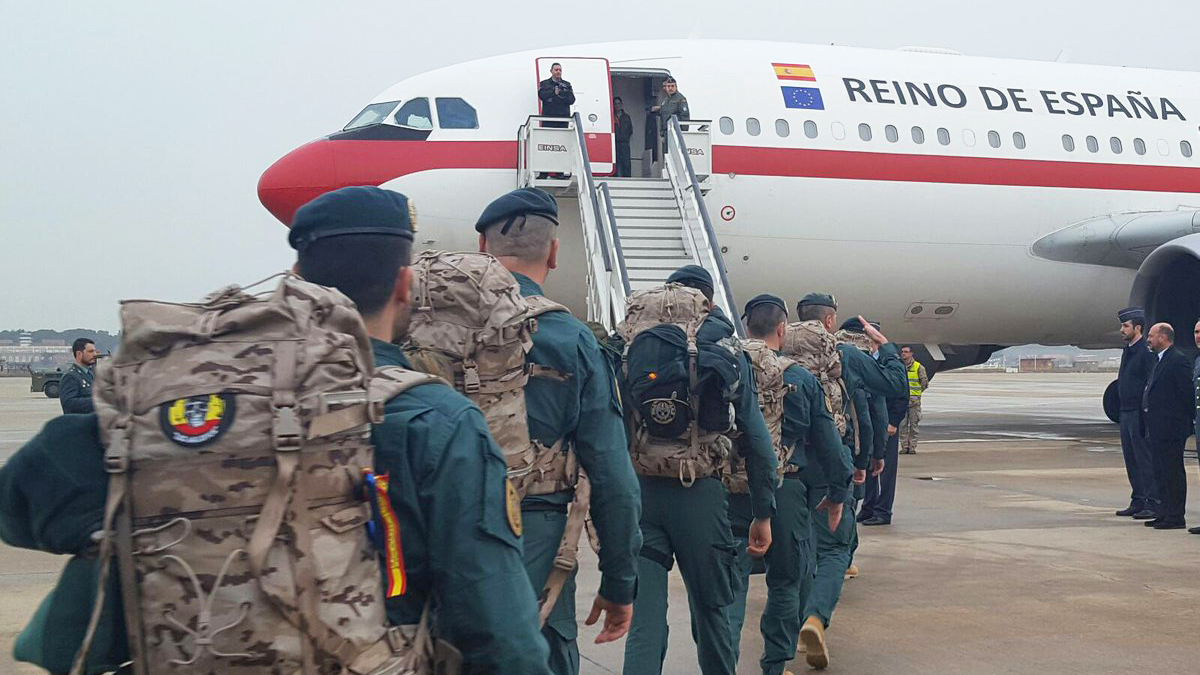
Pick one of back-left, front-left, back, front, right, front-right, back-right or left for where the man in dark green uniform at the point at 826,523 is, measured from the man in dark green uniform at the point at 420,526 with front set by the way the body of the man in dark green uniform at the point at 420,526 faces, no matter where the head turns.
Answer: front-right

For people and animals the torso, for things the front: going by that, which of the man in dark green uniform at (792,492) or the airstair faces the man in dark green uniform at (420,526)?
the airstair

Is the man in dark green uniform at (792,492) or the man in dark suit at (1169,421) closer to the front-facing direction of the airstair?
the man in dark green uniform

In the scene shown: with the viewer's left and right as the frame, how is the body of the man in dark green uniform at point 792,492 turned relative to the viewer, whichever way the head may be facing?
facing away from the viewer

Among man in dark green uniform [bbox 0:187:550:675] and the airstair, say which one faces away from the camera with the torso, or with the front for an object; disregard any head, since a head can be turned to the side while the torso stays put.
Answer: the man in dark green uniform

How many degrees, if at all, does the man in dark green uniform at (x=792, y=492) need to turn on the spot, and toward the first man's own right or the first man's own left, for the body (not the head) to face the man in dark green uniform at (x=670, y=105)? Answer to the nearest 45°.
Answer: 0° — they already face them

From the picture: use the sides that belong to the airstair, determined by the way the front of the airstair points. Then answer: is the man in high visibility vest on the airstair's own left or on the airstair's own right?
on the airstair's own left

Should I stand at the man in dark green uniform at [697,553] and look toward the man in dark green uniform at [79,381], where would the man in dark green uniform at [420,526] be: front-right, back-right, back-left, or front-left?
back-left

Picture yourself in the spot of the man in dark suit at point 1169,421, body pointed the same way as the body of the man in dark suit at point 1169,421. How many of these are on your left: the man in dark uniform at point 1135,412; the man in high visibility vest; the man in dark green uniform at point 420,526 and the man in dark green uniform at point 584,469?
2

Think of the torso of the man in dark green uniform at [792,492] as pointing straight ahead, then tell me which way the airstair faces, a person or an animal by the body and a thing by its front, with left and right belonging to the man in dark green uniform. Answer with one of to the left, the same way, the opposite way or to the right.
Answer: the opposite way

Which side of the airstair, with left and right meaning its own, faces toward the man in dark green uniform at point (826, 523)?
front

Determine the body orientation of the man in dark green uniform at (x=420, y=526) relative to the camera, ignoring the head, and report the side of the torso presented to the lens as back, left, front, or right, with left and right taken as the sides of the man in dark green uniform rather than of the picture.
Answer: back

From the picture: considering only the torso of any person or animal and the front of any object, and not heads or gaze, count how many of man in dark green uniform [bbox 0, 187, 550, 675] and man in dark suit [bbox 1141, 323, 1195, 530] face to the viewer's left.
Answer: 1

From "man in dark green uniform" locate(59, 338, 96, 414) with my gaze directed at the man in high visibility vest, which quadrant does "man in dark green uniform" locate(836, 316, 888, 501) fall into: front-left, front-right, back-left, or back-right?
front-right

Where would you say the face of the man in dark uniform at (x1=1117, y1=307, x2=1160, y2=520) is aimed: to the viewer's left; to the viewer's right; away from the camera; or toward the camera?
to the viewer's left

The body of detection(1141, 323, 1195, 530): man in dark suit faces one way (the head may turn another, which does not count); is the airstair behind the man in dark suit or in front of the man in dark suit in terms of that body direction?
in front

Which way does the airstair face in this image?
toward the camera

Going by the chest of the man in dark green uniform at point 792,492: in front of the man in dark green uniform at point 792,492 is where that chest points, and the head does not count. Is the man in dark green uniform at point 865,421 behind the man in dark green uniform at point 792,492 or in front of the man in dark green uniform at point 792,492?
in front

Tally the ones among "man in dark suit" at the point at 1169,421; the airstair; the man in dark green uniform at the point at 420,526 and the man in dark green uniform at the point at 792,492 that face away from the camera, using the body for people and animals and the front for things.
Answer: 2
